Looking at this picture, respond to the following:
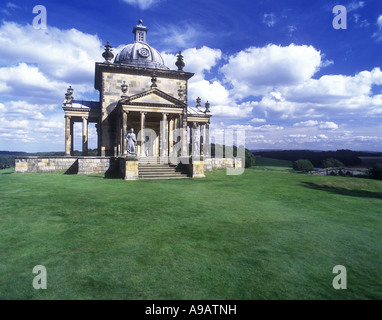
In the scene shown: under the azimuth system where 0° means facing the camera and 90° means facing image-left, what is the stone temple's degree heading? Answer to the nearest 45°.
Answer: approximately 0°
